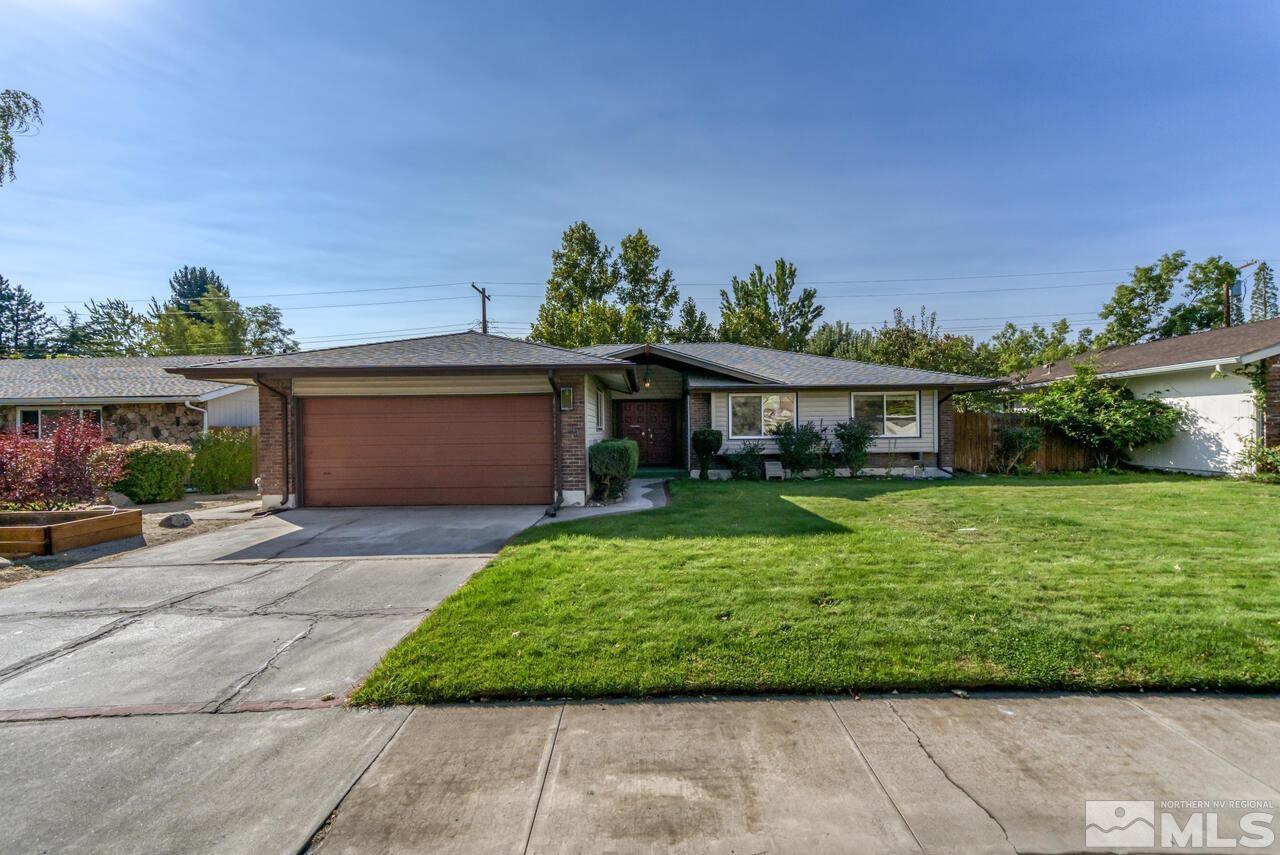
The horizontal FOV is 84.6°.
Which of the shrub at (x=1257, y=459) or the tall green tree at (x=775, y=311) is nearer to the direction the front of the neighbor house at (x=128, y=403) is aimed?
the shrub

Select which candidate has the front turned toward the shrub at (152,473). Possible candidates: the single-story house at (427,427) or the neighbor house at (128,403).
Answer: the neighbor house

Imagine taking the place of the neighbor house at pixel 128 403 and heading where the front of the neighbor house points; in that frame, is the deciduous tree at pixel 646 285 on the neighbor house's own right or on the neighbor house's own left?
on the neighbor house's own left

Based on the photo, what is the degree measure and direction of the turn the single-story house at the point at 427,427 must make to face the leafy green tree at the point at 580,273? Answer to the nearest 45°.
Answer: approximately 180°

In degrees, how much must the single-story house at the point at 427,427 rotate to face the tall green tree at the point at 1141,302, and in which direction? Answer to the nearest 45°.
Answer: approximately 135° to its left

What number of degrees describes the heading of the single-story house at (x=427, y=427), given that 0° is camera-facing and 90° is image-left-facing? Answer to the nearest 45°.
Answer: approximately 0°

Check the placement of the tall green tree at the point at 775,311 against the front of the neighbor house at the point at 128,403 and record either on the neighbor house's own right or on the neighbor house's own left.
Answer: on the neighbor house's own left

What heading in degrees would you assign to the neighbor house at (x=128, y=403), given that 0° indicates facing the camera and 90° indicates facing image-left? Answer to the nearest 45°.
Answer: approximately 0°

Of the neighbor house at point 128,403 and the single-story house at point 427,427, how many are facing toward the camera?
2

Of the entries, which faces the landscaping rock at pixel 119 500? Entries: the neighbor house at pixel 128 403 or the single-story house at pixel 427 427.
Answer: the neighbor house

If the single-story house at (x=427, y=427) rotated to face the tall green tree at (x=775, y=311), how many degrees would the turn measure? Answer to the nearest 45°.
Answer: approximately 135° to its left
